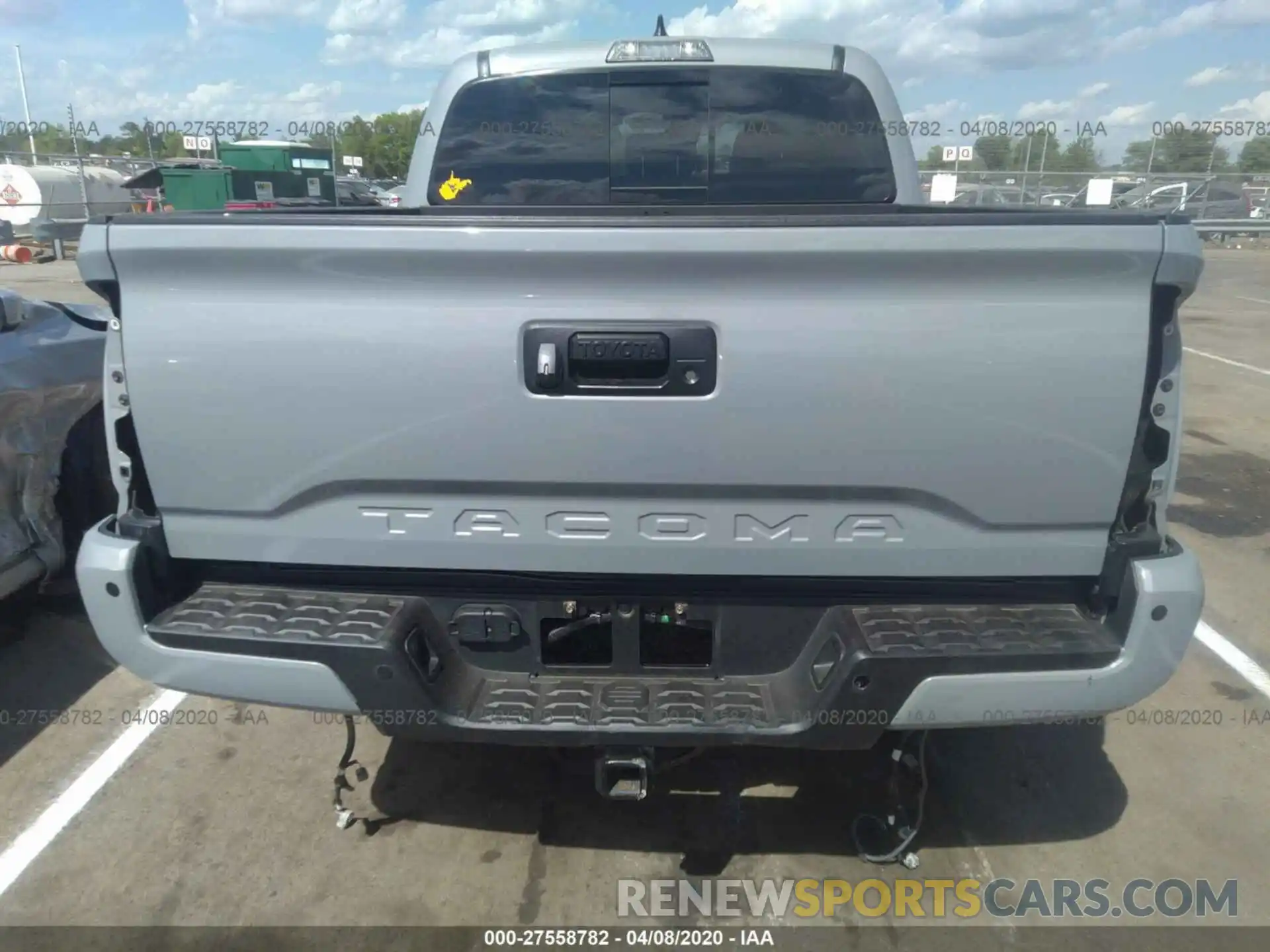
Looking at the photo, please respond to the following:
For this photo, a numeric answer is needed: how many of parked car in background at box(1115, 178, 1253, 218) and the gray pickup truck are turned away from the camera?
1

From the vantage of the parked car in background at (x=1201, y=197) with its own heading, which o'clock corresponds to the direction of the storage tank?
The storage tank is roughly at 11 o'clock from the parked car in background.

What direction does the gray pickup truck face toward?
away from the camera

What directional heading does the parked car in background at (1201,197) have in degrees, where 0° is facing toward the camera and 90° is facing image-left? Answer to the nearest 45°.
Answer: approximately 90°

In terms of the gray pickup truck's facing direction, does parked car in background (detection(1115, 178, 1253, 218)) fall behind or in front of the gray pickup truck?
in front

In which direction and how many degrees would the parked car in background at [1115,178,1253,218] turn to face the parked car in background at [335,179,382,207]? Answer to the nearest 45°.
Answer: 0° — it already faces it

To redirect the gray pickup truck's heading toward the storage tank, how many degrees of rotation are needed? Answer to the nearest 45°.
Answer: approximately 45° to its left

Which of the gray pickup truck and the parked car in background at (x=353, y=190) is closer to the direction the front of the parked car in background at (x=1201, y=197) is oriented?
the parked car in background

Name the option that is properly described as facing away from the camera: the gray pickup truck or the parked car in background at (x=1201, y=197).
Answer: the gray pickup truck

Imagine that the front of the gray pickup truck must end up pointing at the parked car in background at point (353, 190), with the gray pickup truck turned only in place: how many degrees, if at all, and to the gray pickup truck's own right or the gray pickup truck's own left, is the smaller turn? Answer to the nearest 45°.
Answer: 0° — it already faces it

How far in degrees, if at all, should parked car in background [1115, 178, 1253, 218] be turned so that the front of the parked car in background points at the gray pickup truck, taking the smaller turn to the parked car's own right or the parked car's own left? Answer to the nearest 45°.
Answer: approximately 90° to the parked car's own left
